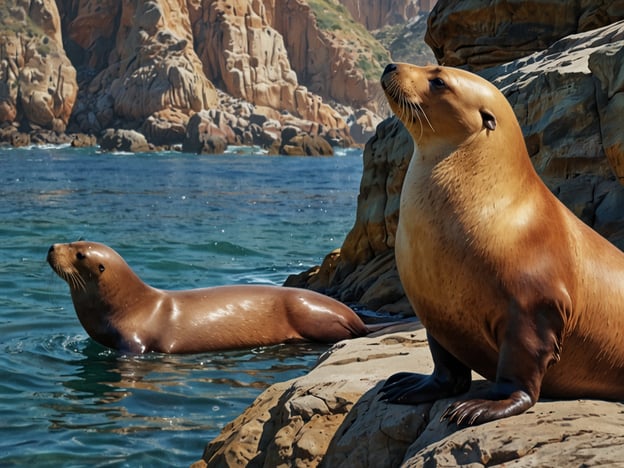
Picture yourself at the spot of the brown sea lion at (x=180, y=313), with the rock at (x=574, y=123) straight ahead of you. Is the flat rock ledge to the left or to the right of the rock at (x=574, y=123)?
right

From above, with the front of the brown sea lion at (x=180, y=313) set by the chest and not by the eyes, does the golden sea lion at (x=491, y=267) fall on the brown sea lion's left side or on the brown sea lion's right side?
on the brown sea lion's left side

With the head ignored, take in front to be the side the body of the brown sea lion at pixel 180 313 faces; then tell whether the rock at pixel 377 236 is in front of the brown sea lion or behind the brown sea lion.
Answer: behind

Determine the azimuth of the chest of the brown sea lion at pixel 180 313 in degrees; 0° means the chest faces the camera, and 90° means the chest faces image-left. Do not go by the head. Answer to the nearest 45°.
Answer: approximately 90°

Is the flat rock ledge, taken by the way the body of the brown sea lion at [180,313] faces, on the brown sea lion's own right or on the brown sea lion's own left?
on the brown sea lion's own left

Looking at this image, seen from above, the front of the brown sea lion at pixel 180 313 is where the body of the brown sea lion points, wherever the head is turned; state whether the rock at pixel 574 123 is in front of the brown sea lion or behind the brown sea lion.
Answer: behind
